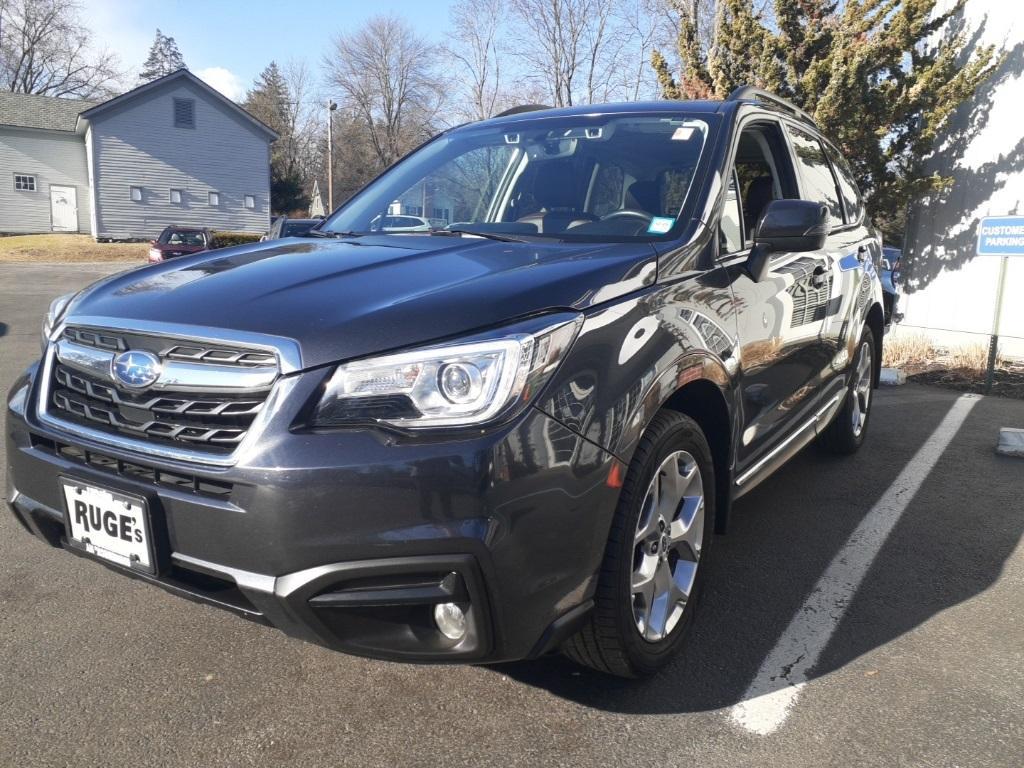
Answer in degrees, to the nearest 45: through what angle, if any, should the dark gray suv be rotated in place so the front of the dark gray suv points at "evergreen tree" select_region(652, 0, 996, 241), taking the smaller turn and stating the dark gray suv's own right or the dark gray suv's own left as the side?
approximately 180°

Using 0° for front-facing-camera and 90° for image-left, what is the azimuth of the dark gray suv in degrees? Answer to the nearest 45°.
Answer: approximately 45°

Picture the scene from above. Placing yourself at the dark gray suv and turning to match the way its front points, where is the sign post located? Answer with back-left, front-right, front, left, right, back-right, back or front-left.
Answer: back

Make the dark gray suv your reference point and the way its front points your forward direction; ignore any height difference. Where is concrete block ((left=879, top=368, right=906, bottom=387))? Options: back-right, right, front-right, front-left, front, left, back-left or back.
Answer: back

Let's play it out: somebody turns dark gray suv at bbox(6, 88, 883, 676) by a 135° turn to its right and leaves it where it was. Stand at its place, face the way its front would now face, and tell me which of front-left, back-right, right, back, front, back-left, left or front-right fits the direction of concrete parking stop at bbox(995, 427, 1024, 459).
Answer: front-right

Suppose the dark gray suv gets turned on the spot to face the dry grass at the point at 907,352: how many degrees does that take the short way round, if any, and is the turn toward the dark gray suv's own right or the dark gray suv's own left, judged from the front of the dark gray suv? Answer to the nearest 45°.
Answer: approximately 180°

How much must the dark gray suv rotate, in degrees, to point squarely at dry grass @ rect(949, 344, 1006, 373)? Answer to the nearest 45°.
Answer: approximately 180°

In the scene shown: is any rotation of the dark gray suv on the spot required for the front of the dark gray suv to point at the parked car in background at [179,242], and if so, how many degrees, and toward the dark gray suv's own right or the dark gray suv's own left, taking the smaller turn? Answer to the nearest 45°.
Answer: approximately 135° to the dark gray suv's own right
